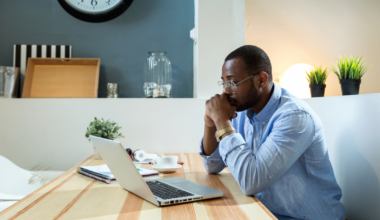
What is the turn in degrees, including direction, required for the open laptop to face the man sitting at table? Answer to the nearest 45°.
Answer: approximately 45° to its right

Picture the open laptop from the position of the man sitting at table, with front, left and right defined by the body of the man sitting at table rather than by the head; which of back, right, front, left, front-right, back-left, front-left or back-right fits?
front

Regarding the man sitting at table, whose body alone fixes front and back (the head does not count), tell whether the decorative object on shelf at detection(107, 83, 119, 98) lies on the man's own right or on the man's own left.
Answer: on the man's own right

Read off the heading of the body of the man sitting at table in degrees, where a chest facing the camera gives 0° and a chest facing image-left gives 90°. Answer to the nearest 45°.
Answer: approximately 45°

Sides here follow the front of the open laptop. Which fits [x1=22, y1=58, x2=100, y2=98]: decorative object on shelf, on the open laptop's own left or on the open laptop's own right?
on the open laptop's own left

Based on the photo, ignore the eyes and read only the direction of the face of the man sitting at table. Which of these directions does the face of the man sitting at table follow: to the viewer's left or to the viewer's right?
to the viewer's left

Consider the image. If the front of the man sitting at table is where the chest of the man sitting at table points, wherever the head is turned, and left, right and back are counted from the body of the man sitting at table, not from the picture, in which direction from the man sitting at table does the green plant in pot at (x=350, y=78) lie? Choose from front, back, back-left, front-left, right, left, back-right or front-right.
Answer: back

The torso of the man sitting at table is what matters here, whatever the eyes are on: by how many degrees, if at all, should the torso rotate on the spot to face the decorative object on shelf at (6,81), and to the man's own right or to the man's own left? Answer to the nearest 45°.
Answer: approximately 45° to the man's own right

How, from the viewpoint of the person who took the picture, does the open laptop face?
facing away from the viewer and to the right of the viewer
